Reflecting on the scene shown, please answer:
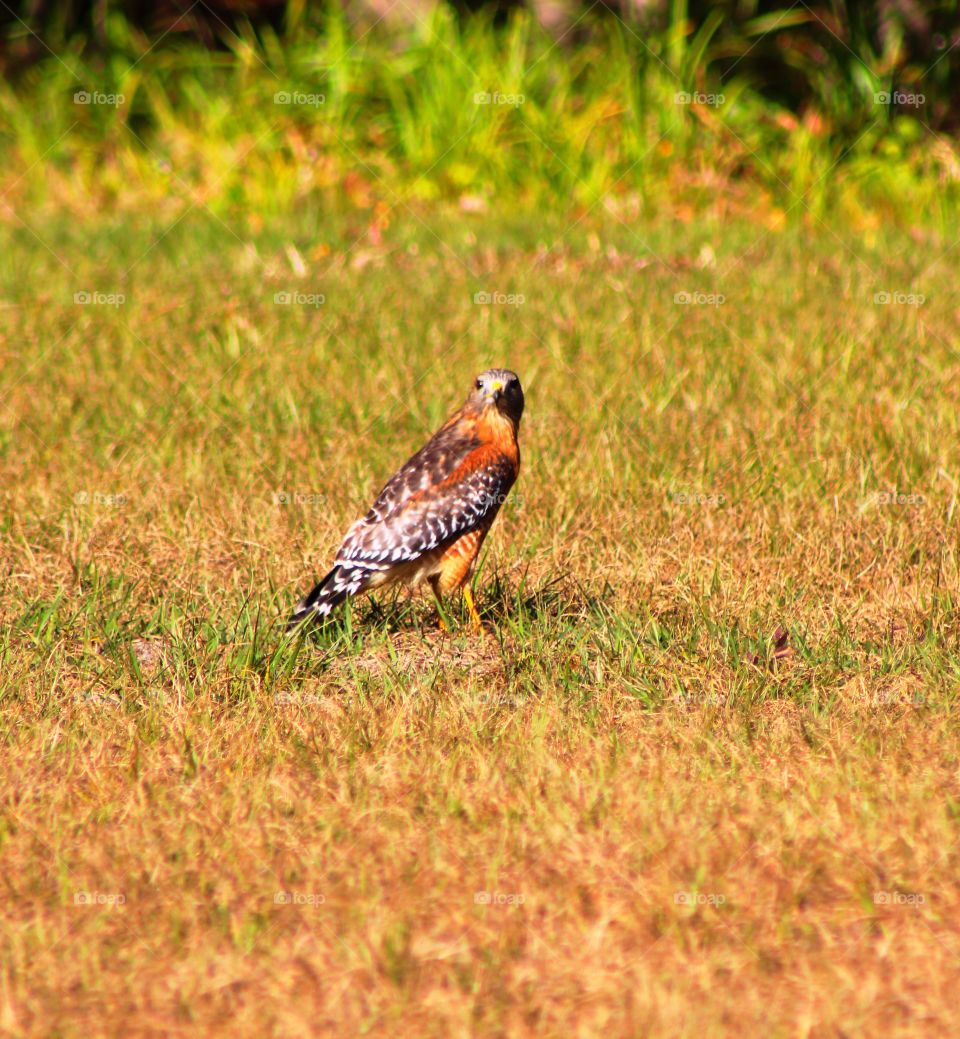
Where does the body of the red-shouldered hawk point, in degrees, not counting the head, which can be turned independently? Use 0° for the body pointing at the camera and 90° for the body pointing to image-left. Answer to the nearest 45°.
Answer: approximately 270°
